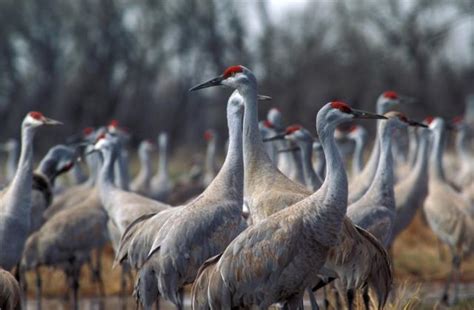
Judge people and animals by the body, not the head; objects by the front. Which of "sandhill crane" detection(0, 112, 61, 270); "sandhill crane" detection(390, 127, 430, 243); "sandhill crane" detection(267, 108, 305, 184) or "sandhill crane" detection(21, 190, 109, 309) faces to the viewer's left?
"sandhill crane" detection(267, 108, 305, 184)

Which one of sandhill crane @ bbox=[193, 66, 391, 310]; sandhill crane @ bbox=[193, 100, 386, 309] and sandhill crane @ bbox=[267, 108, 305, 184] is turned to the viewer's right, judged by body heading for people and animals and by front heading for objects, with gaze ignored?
sandhill crane @ bbox=[193, 100, 386, 309]

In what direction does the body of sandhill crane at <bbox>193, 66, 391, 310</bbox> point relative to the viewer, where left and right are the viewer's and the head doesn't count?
facing to the left of the viewer

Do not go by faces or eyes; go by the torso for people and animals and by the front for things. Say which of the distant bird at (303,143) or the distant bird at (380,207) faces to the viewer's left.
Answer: the distant bird at (303,143)

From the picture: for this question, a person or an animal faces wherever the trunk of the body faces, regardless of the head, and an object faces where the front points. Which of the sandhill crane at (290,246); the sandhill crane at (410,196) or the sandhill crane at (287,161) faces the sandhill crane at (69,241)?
the sandhill crane at (287,161)

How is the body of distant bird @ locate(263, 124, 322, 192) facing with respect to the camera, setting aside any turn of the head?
to the viewer's left

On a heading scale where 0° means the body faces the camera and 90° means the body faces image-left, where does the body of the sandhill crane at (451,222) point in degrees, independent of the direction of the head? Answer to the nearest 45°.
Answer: approximately 45°

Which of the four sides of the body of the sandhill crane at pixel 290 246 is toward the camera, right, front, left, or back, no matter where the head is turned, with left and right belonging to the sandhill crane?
right

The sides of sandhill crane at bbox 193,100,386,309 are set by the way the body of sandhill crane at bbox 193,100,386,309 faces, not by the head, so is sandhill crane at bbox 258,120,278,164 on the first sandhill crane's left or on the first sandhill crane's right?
on the first sandhill crane's left

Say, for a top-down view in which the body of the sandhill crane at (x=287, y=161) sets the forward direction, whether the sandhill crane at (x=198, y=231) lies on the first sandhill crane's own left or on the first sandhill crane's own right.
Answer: on the first sandhill crane's own left

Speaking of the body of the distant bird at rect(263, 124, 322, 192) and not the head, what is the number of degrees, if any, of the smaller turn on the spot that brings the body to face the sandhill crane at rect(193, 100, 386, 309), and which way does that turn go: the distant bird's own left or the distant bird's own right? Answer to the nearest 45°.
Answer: approximately 90° to the distant bird's own left

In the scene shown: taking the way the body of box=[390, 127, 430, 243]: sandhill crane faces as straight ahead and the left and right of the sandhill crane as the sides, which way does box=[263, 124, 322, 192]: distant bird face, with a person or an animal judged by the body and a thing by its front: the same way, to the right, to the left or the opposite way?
the opposite way
